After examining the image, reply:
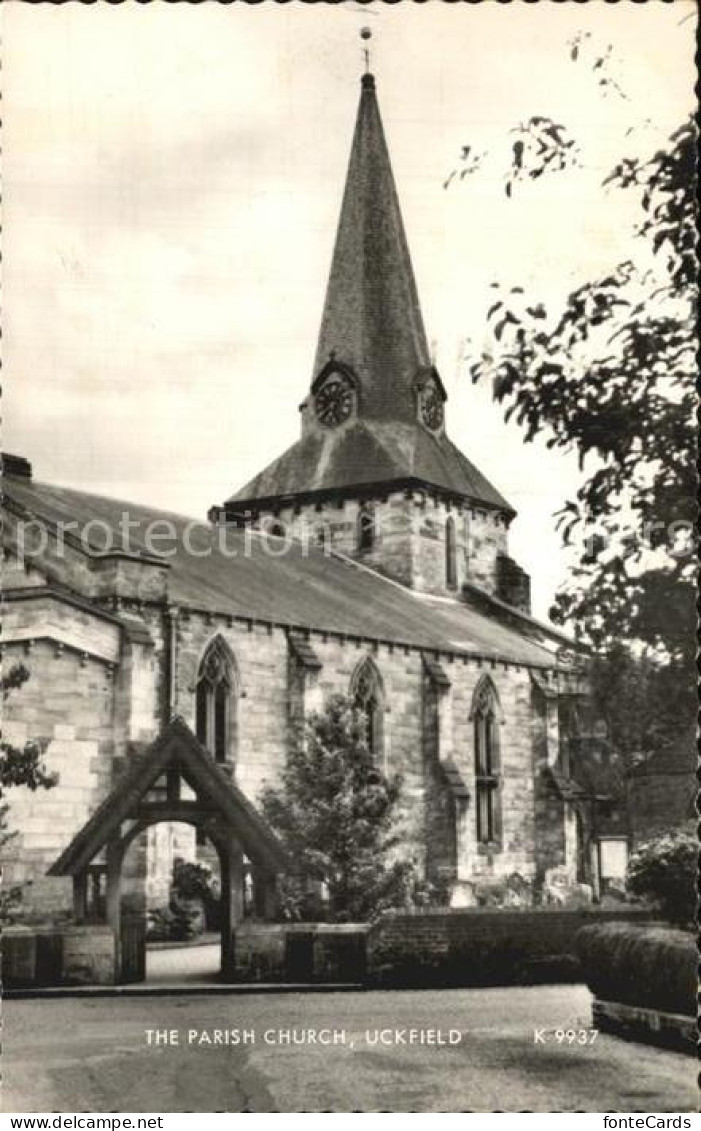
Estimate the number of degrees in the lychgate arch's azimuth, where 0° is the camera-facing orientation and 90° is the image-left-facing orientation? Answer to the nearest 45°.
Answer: approximately 0°

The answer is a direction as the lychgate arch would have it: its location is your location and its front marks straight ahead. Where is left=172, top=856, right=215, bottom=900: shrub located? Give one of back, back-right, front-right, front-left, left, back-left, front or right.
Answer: back

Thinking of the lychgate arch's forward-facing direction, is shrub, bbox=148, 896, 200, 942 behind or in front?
behind

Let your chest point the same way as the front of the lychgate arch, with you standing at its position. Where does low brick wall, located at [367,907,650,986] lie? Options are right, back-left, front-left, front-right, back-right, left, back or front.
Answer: left

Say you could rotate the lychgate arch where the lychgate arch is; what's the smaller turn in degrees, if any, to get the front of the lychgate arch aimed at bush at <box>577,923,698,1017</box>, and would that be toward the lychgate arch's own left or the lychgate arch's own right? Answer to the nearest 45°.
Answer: approximately 45° to the lychgate arch's own left

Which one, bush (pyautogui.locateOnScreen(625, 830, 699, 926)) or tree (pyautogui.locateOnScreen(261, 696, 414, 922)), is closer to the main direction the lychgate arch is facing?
the bush
